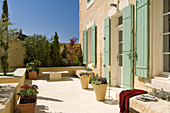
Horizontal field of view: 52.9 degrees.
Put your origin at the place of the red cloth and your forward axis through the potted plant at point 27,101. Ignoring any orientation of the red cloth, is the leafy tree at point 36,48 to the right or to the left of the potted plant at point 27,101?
right

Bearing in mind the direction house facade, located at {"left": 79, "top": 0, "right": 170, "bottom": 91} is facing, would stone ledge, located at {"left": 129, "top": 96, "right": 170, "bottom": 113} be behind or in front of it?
in front

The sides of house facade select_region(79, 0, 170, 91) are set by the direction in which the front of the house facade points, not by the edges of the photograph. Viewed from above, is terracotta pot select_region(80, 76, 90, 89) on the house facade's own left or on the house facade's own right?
on the house facade's own right

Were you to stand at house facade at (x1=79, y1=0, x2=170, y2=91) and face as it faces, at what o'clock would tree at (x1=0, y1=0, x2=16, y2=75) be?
The tree is roughly at 1 o'clock from the house facade.

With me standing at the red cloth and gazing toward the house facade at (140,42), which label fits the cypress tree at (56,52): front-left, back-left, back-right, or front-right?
front-left

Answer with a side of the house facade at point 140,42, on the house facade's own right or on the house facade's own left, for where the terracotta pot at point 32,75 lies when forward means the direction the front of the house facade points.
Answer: on the house facade's own right

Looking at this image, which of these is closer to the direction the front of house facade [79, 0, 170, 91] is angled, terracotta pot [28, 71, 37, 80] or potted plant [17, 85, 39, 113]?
the potted plant

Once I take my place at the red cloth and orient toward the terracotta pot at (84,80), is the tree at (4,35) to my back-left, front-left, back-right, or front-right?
front-left

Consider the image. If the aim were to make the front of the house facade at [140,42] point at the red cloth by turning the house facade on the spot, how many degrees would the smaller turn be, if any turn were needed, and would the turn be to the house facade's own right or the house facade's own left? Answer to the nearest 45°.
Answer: approximately 45° to the house facade's own left

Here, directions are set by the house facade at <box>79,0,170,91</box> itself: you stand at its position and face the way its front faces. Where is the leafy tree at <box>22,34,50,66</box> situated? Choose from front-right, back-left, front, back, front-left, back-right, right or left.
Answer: right

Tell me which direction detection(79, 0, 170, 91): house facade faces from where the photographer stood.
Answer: facing the viewer and to the left of the viewer

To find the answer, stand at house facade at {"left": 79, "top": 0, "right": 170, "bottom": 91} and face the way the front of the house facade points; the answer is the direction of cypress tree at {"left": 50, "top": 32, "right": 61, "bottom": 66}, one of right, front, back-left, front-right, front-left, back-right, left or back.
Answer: right

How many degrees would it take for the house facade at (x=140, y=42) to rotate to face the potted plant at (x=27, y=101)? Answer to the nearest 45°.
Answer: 0° — it already faces it
